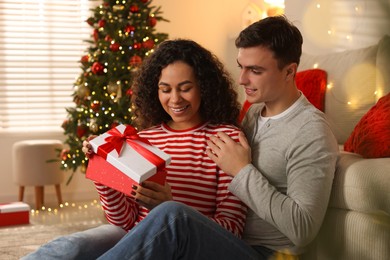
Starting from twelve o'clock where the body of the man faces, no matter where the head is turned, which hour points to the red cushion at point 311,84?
The red cushion is roughly at 5 o'clock from the man.

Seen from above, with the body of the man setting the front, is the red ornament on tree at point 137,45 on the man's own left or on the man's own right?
on the man's own right

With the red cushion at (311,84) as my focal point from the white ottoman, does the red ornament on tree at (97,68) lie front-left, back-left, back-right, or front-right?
front-left

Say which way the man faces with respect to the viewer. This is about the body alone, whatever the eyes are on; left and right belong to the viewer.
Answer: facing the viewer and to the left of the viewer

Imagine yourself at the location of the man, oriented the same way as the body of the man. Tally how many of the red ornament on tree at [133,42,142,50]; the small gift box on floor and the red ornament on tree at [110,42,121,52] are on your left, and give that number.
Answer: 0

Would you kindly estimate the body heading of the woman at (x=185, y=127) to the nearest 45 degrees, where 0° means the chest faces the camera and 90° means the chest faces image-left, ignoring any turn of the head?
approximately 45°

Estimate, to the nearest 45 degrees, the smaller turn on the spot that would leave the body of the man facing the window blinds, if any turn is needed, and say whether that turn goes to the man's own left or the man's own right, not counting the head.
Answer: approximately 90° to the man's own right

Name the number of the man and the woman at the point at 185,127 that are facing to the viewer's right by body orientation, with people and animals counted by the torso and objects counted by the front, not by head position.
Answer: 0

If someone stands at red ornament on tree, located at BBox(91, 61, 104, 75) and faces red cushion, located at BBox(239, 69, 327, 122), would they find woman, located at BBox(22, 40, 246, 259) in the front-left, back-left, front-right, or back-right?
front-right

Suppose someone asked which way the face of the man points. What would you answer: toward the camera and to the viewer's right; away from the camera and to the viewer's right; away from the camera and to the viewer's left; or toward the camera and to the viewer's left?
toward the camera and to the viewer's left

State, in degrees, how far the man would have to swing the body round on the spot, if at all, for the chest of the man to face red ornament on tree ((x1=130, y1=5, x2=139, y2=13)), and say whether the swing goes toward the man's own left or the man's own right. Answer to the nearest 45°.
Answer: approximately 135° to the man's own right

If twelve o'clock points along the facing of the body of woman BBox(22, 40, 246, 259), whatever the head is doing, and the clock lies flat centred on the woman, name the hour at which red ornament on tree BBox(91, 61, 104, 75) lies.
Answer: The red ornament on tree is roughly at 4 o'clock from the woman.
